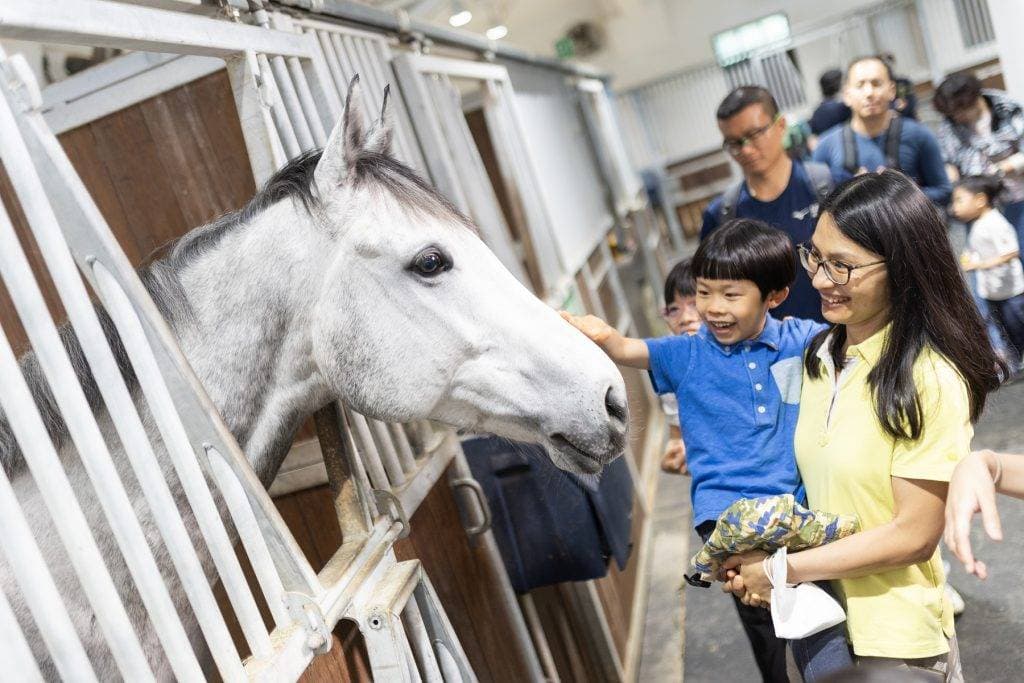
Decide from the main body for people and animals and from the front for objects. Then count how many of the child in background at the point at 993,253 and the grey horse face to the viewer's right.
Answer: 1

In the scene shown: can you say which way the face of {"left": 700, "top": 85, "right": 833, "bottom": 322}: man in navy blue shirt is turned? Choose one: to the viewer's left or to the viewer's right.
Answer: to the viewer's left

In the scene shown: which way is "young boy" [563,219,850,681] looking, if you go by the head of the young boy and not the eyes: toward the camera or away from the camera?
toward the camera

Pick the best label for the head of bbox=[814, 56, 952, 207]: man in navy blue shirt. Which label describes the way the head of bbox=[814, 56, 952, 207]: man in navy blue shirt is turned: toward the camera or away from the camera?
toward the camera

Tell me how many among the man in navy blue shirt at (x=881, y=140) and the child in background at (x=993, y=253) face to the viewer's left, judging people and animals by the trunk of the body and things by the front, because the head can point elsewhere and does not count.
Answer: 1

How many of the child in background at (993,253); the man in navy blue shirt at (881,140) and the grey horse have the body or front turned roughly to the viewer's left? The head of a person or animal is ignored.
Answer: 1

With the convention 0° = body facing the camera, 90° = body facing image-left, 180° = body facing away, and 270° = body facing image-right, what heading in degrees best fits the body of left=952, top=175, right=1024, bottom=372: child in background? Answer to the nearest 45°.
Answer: approximately 90°

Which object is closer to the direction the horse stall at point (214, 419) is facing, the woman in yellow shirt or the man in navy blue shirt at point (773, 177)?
the woman in yellow shirt

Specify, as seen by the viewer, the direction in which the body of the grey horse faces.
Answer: to the viewer's right

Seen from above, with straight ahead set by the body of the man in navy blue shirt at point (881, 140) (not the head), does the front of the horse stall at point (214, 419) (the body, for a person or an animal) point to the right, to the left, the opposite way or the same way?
to the left

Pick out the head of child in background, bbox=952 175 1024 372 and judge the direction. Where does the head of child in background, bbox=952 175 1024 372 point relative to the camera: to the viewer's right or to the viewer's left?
to the viewer's left

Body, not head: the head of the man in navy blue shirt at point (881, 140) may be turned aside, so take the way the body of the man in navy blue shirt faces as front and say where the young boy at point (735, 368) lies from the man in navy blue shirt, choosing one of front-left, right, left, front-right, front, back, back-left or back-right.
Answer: front

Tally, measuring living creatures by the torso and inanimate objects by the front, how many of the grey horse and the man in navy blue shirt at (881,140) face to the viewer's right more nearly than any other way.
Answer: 1

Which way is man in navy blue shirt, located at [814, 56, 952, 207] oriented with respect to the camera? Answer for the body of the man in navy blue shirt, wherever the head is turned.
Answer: toward the camera

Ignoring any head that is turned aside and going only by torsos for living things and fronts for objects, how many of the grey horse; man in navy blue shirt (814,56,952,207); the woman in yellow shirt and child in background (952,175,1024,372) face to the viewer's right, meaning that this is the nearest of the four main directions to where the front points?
1

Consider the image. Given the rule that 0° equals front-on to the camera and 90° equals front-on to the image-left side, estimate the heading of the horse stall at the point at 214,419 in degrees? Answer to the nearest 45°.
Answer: approximately 315°

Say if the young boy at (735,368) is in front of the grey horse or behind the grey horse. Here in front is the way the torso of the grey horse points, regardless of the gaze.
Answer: in front

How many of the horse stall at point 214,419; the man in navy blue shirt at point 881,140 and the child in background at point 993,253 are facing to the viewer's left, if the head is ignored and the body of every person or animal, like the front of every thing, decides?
1

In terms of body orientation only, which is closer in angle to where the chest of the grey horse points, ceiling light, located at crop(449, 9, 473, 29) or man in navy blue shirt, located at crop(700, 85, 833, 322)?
the man in navy blue shirt
